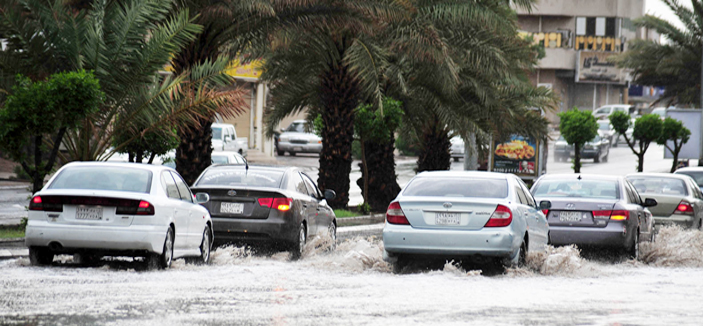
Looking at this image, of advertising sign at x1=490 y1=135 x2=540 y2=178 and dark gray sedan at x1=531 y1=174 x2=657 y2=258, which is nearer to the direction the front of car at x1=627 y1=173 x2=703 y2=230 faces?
the advertising sign

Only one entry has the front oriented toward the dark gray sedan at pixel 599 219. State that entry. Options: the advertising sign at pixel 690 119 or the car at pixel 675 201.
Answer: the advertising sign

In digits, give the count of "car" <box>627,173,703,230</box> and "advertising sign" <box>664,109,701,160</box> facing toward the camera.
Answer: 1

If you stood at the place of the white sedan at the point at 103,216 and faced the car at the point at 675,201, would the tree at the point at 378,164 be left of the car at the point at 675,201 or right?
left

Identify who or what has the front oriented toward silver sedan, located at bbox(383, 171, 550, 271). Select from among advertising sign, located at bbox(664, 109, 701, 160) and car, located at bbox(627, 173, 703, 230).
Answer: the advertising sign

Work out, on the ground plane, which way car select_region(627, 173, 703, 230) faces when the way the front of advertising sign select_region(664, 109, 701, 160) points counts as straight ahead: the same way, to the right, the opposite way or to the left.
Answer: the opposite way

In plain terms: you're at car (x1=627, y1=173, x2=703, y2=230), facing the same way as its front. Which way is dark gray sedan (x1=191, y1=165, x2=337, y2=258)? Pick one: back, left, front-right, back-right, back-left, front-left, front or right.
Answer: back-left

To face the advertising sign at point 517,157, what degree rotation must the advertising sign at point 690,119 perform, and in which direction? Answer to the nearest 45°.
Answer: approximately 45° to its right

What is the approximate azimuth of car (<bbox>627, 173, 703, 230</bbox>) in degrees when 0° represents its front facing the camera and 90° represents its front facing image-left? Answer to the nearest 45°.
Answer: approximately 180°

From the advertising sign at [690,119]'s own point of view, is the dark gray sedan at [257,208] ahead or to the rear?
ahead

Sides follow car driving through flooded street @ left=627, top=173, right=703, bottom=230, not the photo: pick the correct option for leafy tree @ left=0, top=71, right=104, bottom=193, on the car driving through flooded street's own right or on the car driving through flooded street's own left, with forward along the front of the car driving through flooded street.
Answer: on the car driving through flooded street's own left

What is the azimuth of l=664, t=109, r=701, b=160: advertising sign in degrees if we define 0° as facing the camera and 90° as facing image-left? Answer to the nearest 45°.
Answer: approximately 0°
